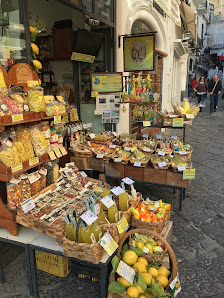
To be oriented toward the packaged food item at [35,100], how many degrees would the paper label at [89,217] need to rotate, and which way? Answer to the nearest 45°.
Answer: approximately 135° to its right

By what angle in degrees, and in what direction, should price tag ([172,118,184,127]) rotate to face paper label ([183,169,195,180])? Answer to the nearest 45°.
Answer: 0° — it already faces it

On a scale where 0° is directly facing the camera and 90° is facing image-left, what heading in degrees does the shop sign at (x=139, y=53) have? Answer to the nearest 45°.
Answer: approximately 0°

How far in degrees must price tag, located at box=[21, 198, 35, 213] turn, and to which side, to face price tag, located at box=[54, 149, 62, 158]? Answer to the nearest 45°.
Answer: approximately 135° to its left

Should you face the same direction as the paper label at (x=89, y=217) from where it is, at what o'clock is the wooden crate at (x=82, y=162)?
The wooden crate is roughly at 6 o'clock from the paper label.

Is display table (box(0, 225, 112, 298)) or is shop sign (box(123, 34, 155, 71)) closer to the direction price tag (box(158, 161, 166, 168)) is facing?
the display table

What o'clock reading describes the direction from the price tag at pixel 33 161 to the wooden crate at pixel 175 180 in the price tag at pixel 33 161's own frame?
The wooden crate is roughly at 10 o'clock from the price tag.
